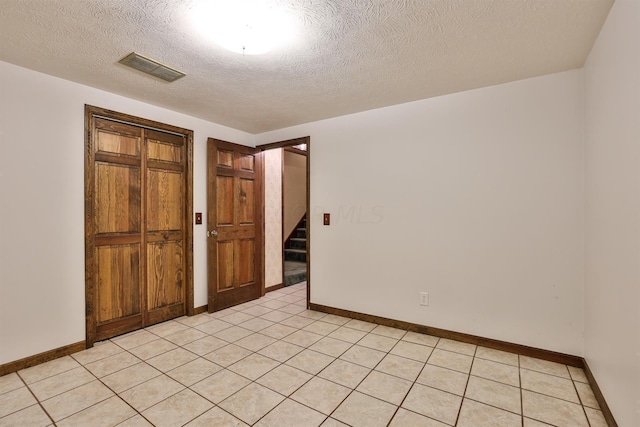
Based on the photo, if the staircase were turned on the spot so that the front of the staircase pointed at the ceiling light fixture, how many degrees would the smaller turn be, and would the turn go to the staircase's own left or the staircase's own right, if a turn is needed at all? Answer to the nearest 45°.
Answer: approximately 45° to the staircase's own left

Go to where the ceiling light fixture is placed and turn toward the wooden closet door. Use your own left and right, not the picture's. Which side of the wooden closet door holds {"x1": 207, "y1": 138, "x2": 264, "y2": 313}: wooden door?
right

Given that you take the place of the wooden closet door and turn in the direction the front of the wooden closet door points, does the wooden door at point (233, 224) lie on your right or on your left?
on your left

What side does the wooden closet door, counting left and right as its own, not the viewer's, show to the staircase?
left

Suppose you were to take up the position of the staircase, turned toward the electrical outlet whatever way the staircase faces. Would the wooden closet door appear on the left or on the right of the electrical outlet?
right

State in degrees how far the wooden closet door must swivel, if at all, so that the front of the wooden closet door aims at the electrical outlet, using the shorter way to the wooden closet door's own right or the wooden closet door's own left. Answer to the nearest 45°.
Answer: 0° — it already faces it

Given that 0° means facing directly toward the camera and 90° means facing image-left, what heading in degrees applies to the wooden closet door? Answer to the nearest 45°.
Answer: approximately 315°

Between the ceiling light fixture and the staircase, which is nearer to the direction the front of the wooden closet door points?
the ceiling light fixture

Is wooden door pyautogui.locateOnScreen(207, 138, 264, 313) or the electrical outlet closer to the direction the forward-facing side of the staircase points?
the wooden door

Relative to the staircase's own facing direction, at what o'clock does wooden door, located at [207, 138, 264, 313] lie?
The wooden door is roughly at 11 o'clock from the staircase.

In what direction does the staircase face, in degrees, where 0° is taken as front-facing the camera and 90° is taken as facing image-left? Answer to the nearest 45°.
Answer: approximately 45°
